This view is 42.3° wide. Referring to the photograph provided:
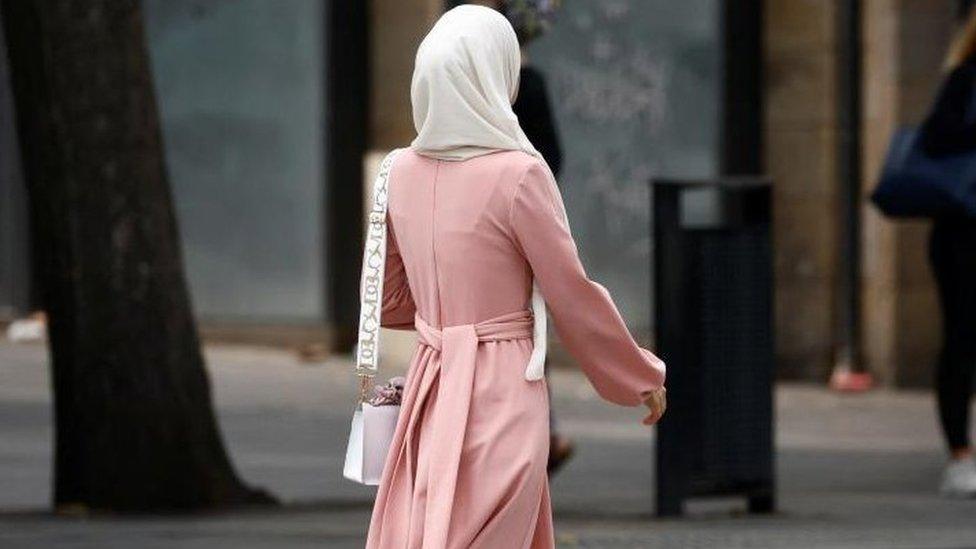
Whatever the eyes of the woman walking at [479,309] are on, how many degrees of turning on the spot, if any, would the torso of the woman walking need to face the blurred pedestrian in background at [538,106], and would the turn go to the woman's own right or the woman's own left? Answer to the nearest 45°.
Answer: approximately 45° to the woman's own left

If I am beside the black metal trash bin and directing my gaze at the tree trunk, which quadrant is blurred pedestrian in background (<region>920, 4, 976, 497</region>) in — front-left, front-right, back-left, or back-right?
back-right

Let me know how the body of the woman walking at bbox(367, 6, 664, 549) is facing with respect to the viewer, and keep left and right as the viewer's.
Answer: facing away from the viewer and to the right of the viewer

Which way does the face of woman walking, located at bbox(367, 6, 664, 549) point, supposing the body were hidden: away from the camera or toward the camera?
away from the camera
